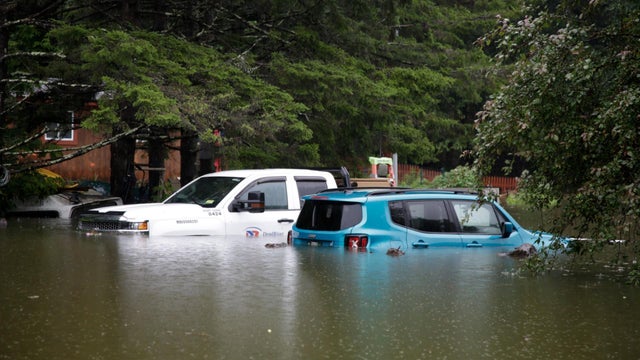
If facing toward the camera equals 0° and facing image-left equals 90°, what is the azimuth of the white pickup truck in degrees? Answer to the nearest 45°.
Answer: approximately 45°

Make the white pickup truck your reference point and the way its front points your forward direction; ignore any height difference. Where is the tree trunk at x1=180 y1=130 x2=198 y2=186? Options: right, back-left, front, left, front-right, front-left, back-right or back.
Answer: back-right

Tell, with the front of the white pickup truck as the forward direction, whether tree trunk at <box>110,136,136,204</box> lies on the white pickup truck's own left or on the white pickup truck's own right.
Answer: on the white pickup truck's own right

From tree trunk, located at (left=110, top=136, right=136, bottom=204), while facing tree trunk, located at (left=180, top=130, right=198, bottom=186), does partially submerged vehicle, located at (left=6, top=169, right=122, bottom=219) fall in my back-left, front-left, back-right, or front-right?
back-right

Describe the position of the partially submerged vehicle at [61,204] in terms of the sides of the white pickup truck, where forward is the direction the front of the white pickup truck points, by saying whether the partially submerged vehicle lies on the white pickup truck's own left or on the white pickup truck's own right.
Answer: on the white pickup truck's own right

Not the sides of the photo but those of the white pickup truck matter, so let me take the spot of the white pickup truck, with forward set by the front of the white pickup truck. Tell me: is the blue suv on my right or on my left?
on my left
